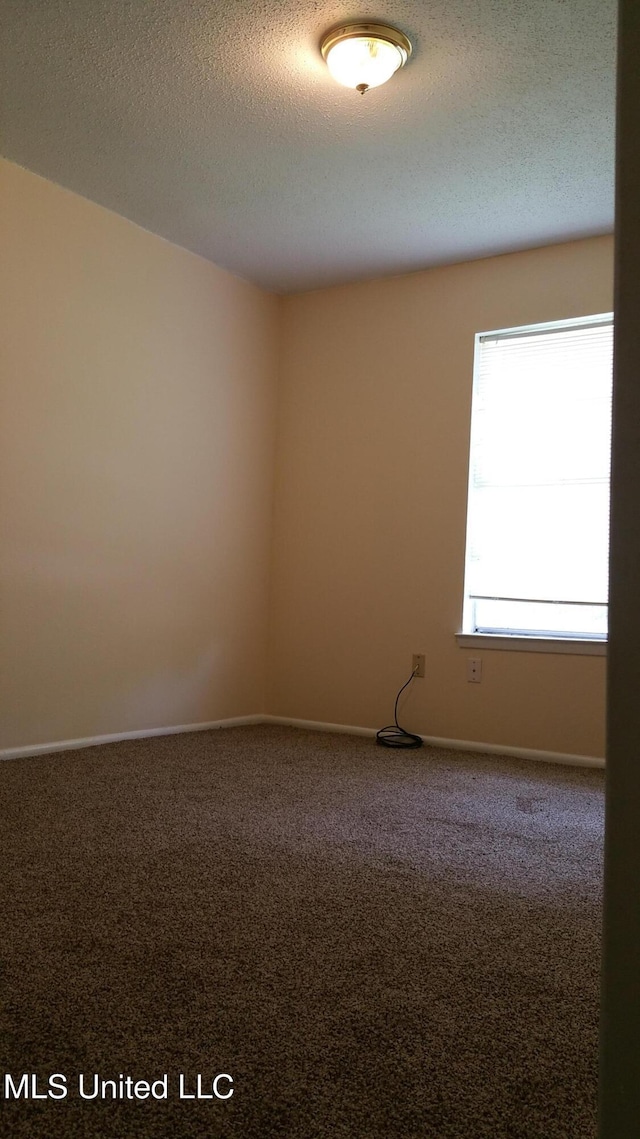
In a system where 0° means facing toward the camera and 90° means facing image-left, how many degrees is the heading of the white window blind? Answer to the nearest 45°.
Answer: approximately 0°

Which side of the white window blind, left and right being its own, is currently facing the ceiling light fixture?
front
